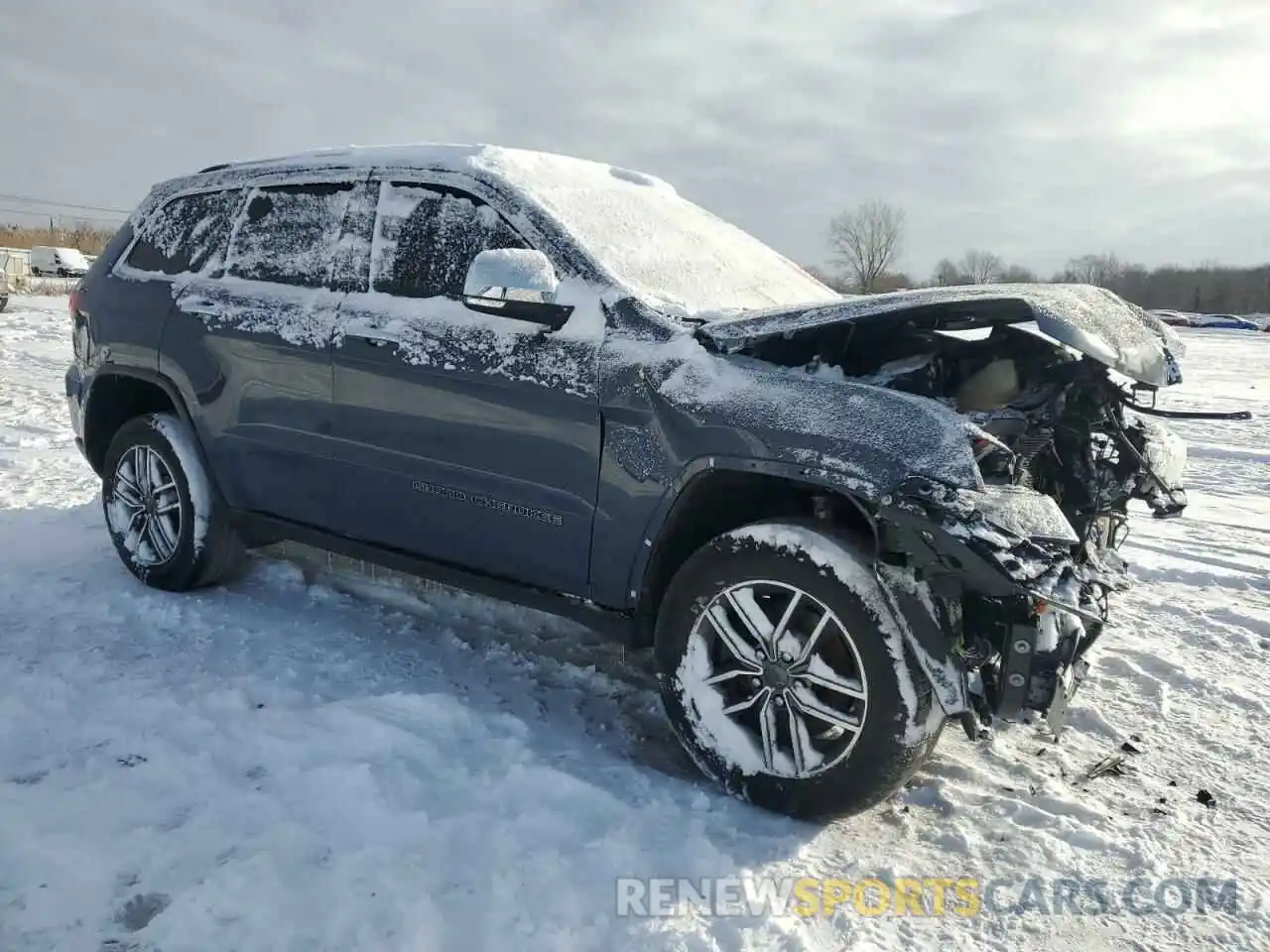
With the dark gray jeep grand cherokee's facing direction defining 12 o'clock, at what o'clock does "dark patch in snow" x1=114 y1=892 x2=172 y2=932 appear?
The dark patch in snow is roughly at 3 o'clock from the dark gray jeep grand cherokee.

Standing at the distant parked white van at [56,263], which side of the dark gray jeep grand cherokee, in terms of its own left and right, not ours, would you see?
back

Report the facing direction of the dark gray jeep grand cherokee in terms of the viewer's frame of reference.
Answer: facing the viewer and to the right of the viewer

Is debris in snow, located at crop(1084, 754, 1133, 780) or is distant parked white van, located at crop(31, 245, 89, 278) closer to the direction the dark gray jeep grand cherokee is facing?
the debris in snow
